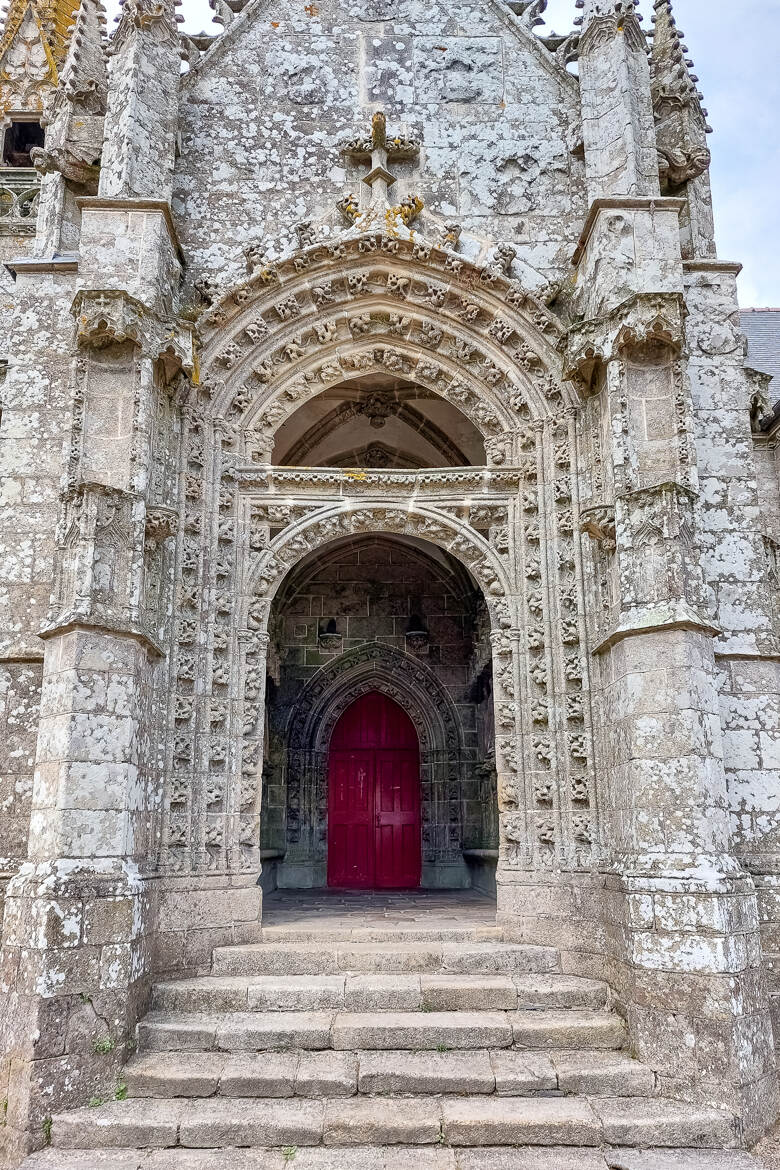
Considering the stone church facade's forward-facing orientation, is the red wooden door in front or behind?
behind

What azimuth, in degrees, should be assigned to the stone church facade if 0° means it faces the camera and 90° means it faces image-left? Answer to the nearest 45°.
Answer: approximately 0°

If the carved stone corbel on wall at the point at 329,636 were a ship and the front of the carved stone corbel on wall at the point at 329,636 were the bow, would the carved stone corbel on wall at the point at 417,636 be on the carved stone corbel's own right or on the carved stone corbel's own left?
on the carved stone corbel's own left
